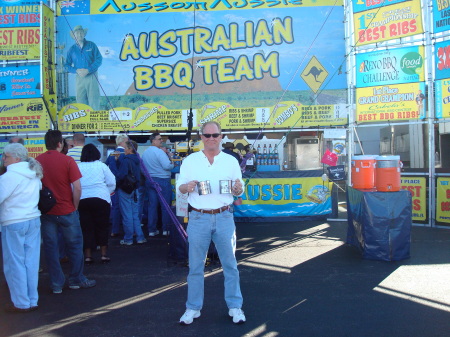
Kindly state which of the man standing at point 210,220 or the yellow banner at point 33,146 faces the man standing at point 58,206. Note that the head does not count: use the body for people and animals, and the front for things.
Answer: the yellow banner

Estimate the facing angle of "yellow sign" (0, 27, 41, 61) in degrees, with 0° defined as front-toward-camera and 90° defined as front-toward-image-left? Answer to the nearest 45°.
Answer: approximately 0°

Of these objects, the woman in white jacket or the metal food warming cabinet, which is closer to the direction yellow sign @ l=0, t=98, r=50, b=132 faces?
the woman in white jacket

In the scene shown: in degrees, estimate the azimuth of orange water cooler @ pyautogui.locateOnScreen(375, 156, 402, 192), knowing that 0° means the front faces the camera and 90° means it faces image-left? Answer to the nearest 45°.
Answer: approximately 0°

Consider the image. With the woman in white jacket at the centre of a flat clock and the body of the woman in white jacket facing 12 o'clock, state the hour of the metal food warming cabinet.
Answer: The metal food warming cabinet is roughly at 3 o'clock from the woman in white jacket.

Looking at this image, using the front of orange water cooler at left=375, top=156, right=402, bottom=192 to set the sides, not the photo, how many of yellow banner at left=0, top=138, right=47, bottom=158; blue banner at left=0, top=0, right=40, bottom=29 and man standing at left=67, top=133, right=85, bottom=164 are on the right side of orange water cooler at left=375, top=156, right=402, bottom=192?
3

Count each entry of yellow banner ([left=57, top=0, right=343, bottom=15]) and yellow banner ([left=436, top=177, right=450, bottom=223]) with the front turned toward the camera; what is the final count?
2

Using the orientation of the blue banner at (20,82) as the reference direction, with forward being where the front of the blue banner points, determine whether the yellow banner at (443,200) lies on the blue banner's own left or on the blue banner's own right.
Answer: on the blue banner's own left
